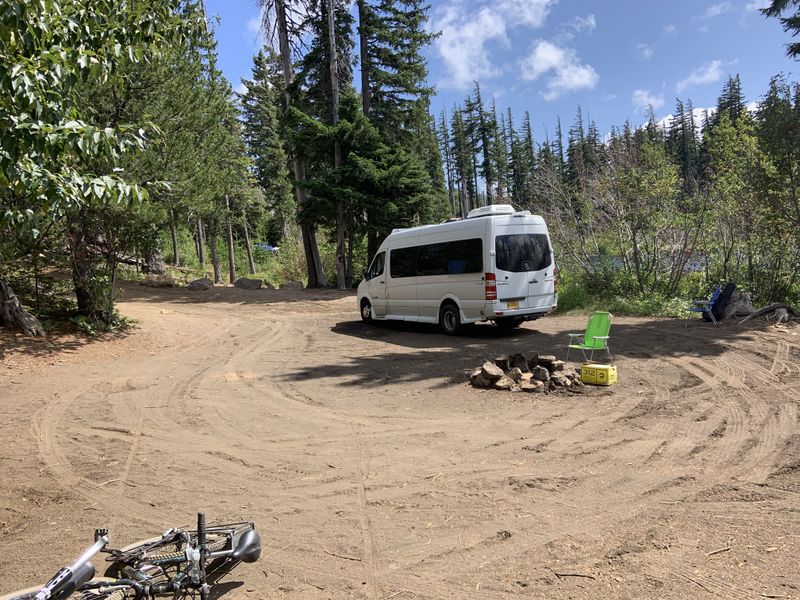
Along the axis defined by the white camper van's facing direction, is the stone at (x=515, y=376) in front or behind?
behind

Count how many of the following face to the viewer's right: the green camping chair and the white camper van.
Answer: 0

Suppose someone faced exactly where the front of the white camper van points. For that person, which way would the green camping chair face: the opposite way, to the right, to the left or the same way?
to the left

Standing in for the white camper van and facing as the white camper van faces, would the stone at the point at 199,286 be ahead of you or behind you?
ahead

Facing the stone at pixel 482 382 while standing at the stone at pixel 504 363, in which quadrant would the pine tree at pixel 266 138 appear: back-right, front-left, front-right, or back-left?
back-right

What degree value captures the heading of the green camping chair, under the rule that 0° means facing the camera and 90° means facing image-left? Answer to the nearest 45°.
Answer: approximately 45°

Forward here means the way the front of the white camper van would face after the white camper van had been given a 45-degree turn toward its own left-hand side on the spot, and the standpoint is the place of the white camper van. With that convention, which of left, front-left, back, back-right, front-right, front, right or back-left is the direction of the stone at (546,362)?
left

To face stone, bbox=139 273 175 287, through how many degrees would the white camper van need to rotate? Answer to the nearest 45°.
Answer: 0° — it already faces it

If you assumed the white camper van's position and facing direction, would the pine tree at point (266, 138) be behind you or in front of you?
in front

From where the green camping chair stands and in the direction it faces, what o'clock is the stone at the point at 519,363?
The stone is roughly at 12 o'clock from the green camping chair.

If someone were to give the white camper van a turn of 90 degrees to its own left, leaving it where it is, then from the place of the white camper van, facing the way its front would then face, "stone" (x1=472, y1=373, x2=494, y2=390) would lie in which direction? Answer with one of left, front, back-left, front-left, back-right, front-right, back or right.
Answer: front-left

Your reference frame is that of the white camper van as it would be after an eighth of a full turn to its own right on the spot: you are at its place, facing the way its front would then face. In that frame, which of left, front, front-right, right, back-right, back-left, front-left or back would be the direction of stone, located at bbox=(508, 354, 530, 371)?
back

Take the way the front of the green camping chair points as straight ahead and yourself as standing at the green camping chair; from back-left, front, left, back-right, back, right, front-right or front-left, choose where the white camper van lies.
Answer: right

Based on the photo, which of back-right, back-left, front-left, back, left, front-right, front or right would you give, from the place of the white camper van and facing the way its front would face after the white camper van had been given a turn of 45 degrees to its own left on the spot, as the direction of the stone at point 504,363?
left

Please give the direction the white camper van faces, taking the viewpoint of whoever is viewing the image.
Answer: facing away from the viewer and to the left of the viewer

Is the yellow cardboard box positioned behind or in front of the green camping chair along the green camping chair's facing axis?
in front

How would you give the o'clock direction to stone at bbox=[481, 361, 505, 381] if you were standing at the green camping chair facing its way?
The stone is roughly at 12 o'clock from the green camping chair.

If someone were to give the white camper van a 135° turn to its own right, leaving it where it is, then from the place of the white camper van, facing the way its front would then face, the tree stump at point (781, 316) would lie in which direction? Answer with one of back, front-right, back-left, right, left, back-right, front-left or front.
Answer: front
